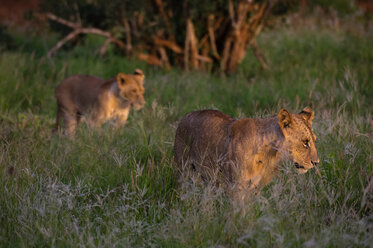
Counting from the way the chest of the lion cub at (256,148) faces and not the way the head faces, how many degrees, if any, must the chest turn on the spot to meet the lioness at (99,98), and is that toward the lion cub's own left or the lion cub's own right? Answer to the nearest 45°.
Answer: approximately 180°

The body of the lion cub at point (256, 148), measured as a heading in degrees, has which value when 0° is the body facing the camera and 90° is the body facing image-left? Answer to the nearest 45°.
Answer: approximately 315°
